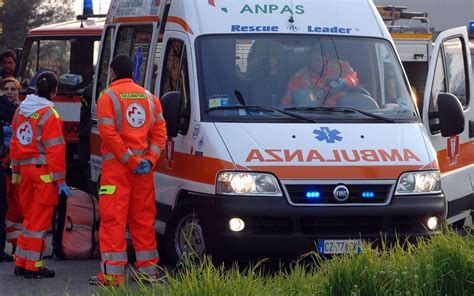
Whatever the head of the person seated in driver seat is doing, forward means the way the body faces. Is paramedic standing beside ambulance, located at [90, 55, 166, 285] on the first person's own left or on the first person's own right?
on the first person's own right

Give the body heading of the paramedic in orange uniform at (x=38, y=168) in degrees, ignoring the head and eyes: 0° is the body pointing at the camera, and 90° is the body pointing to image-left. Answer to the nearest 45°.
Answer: approximately 225°

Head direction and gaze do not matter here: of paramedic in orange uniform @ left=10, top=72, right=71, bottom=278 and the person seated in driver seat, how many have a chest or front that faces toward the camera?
1

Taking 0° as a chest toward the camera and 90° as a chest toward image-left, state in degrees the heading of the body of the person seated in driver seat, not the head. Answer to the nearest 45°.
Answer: approximately 0°

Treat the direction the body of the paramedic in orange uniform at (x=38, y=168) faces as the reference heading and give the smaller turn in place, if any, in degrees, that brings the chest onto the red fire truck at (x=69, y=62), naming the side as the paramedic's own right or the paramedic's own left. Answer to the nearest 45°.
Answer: approximately 45° to the paramedic's own left

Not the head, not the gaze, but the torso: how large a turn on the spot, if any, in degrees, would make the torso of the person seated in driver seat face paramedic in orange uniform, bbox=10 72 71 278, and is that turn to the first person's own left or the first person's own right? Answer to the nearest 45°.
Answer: approximately 90° to the first person's own right

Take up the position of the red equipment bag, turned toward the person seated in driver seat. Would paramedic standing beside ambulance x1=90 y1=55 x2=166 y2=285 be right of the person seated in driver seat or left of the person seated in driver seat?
right
